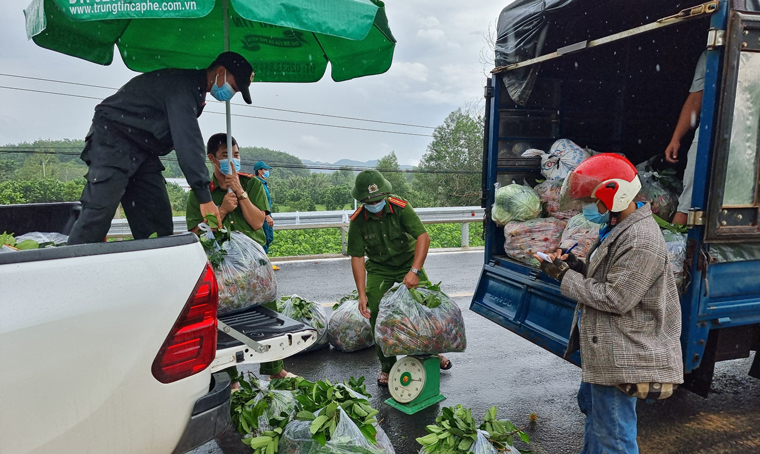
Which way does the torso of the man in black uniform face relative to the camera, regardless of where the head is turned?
to the viewer's right

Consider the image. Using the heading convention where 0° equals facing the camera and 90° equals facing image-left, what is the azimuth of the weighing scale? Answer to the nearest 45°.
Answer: approximately 45°

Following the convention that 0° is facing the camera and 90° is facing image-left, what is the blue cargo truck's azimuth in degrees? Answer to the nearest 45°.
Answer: approximately 225°

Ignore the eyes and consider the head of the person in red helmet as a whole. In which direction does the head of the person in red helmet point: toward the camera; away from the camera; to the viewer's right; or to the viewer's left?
to the viewer's left

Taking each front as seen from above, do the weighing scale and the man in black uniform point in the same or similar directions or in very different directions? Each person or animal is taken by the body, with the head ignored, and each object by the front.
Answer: very different directions

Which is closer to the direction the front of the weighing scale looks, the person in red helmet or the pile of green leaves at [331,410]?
the pile of green leaves

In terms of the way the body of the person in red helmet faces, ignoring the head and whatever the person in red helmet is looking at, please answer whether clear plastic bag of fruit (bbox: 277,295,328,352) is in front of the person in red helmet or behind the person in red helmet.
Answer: in front

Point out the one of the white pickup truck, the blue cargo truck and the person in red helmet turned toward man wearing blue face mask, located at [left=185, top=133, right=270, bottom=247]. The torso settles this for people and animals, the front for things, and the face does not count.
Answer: the person in red helmet

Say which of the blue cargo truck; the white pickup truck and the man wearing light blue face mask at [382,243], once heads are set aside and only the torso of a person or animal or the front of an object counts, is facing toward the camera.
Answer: the man wearing light blue face mask

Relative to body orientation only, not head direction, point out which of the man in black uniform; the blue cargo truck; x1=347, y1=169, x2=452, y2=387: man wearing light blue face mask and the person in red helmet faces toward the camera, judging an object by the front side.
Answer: the man wearing light blue face mask

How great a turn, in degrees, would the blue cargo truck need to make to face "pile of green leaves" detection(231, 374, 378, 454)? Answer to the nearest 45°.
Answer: approximately 180°

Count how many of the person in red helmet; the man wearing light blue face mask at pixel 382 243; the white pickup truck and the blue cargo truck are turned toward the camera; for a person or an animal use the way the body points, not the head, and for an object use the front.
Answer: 1
